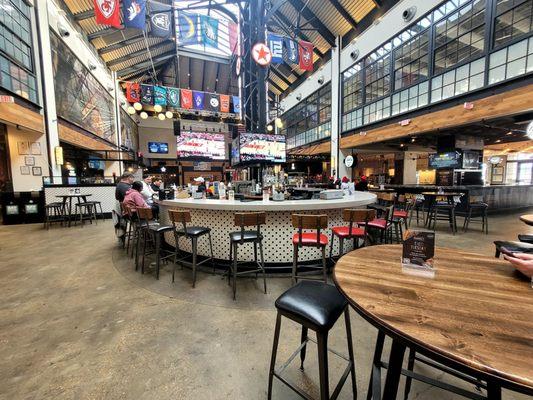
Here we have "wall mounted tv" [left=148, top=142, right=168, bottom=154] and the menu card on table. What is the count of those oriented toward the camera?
2

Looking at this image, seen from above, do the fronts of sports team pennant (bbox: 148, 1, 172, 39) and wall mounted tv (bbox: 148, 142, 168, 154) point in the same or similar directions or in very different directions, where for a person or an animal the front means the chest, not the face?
same or similar directions

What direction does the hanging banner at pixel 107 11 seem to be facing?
toward the camera

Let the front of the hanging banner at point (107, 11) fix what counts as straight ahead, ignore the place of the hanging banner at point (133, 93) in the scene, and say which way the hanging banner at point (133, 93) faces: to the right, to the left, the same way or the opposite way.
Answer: the same way

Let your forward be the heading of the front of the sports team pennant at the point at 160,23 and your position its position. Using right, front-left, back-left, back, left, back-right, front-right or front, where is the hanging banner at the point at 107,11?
front-right

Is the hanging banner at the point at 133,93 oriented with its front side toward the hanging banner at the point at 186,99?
no

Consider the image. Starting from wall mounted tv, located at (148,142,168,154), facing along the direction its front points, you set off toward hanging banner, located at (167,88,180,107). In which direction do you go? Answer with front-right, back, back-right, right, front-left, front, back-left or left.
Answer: front

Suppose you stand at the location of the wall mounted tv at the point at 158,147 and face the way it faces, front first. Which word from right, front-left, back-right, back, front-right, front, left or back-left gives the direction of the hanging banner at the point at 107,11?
front

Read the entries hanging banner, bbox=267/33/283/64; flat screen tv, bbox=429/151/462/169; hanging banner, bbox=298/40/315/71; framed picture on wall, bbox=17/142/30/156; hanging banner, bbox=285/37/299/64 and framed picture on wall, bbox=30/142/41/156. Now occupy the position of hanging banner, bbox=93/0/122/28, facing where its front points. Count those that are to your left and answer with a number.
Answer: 4

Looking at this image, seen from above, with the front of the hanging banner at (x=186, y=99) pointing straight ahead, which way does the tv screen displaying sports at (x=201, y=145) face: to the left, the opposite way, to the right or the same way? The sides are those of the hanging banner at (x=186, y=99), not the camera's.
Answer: the same way

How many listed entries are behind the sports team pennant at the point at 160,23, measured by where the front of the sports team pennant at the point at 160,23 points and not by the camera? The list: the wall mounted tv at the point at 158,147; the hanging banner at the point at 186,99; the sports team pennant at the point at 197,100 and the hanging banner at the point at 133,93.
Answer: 4

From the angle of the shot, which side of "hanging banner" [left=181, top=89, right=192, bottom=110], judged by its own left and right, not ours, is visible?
front

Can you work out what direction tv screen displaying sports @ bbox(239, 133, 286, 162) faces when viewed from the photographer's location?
facing the viewer
